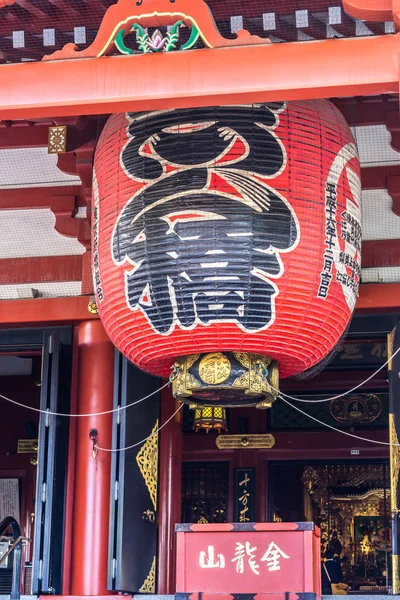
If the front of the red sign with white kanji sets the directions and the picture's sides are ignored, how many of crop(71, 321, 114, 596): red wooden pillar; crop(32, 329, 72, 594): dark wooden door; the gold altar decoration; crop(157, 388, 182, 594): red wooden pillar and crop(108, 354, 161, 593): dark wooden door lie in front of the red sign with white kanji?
0

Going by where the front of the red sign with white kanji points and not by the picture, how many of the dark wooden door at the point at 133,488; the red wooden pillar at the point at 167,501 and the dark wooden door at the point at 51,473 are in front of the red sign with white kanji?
0

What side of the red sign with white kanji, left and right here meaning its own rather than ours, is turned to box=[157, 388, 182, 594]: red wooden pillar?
back

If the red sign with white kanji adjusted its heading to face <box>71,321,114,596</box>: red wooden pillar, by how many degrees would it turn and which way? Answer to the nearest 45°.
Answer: approximately 135° to its right

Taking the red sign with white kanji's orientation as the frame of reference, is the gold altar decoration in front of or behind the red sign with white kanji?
behind

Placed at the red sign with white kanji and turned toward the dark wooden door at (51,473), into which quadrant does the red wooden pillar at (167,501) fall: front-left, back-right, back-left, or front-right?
front-right

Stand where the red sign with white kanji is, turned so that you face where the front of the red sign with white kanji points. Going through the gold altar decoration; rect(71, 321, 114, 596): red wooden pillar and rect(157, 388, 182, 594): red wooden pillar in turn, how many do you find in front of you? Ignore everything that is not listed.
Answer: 0

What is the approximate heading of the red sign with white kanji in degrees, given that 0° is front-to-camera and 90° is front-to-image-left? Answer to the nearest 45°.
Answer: approximately 0°

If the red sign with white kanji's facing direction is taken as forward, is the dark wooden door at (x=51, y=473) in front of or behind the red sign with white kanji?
behind
